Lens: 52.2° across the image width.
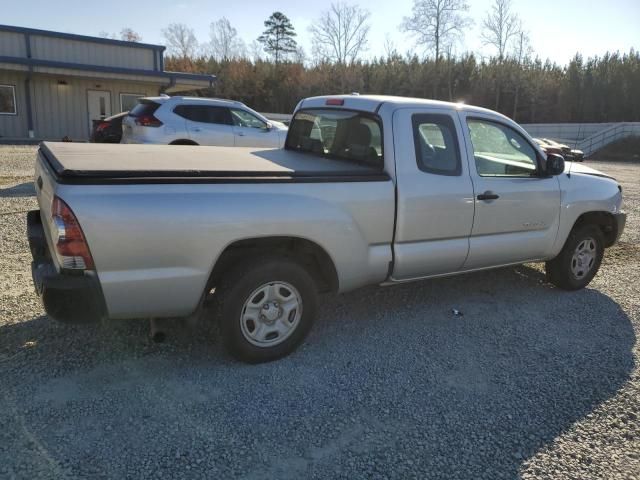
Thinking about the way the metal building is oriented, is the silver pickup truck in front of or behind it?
in front

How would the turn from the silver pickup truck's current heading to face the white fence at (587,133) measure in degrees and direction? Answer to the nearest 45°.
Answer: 0° — it already faces it

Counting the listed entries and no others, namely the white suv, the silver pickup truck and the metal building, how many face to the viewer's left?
0

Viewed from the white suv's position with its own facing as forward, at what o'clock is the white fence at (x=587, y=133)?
The white fence is roughly at 12 o'clock from the white suv.

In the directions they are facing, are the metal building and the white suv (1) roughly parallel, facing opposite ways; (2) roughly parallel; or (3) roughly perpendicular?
roughly perpendicular

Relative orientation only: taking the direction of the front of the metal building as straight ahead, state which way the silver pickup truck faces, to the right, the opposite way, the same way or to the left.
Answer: to the left

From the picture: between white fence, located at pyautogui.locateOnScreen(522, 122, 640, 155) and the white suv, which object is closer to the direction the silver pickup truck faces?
the white fence

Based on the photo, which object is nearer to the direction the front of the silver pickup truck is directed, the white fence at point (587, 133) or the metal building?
the white fence

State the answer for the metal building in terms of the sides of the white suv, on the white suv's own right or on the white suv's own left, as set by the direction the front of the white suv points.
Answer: on the white suv's own left

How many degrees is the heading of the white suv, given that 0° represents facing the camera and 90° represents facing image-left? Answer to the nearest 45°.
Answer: approximately 225°

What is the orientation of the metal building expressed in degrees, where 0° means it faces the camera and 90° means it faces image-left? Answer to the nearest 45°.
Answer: approximately 315°

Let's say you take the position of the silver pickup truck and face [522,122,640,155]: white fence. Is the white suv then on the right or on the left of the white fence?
left

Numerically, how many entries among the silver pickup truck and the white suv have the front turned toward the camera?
0

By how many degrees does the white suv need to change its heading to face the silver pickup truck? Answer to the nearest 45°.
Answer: approximately 135° to its right

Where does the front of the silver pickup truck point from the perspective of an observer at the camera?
facing away from the viewer and to the right of the viewer
